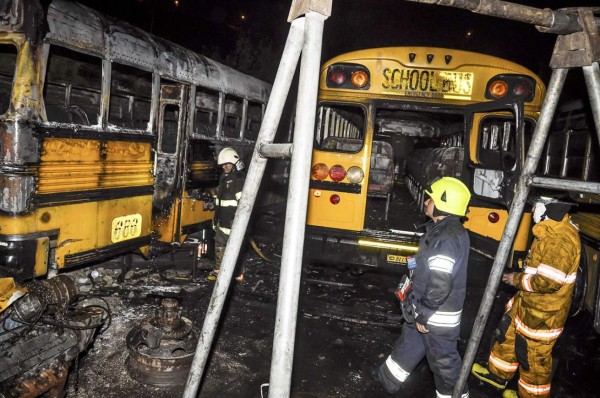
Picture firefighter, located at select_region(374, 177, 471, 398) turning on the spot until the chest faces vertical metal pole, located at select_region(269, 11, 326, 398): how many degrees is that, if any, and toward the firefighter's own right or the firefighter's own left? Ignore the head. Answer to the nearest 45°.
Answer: approximately 90° to the firefighter's own left

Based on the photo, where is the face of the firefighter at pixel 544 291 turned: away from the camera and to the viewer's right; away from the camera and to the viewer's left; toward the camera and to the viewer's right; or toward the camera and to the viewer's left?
away from the camera and to the viewer's left

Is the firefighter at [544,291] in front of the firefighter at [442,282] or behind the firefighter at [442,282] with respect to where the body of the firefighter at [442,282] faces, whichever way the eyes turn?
behind

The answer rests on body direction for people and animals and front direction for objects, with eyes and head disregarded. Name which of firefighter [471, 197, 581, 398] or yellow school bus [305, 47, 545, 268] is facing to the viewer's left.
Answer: the firefighter

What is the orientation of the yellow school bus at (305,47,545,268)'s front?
away from the camera

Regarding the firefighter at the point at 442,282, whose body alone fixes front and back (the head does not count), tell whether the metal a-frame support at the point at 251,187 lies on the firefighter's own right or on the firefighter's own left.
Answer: on the firefighter's own left

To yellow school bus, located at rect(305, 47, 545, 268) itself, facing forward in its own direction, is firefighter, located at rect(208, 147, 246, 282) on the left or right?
on its left

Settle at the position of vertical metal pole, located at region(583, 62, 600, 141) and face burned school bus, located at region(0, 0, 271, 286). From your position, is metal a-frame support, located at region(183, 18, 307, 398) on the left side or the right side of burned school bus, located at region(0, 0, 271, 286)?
left

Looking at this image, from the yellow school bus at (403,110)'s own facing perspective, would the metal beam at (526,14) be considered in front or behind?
behind

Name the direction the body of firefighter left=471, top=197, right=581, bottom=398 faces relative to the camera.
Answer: to the viewer's left

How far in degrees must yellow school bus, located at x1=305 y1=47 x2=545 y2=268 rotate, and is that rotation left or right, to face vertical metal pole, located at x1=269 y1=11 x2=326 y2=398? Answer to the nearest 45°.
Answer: approximately 180°
